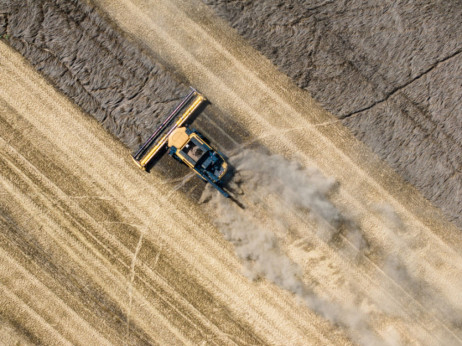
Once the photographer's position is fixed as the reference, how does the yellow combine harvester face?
facing away from the viewer and to the left of the viewer
